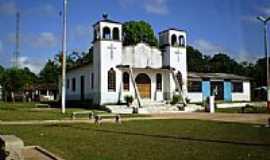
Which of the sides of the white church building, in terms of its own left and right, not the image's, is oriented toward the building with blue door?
left

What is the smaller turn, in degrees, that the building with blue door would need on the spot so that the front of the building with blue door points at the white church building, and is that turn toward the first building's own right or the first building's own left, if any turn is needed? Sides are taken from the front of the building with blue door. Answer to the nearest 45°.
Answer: approximately 45° to the first building's own right

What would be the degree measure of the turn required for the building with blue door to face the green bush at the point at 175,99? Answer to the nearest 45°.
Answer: approximately 45° to its right

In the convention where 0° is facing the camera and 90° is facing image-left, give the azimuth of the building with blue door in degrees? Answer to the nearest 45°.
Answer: approximately 0°

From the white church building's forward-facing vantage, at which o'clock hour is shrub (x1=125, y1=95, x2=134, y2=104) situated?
The shrub is roughly at 2 o'clock from the white church building.

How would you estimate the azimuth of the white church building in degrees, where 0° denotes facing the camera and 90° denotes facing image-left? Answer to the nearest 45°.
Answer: approximately 315°
